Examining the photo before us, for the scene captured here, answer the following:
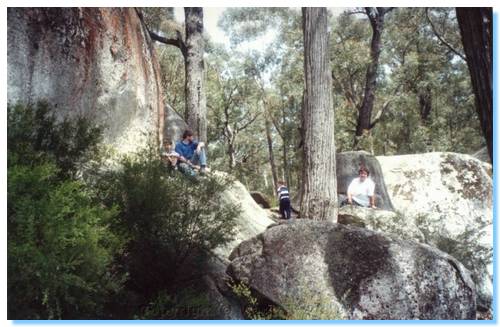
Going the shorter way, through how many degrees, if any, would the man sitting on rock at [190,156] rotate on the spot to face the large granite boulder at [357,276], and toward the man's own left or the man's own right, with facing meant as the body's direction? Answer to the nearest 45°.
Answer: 0° — they already face it

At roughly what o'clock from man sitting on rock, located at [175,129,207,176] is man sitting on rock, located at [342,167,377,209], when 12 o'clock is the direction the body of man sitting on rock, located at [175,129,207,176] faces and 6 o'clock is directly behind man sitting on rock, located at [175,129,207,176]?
man sitting on rock, located at [342,167,377,209] is roughly at 10 o'clock from man sitting on rock, located at [175,129,207,176].

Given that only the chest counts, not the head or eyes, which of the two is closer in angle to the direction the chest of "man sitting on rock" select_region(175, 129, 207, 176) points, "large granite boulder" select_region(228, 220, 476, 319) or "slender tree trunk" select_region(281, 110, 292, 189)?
the large granite boulder

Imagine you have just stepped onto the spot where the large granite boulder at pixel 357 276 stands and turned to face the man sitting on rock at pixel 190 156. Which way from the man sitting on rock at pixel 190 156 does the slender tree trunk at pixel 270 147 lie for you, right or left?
right

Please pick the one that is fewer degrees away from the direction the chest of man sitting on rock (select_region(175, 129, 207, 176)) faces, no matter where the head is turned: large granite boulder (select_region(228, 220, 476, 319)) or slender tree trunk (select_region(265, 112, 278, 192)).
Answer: the large granite boulder

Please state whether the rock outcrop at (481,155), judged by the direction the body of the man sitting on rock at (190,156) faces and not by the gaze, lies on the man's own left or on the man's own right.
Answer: on the man's own left

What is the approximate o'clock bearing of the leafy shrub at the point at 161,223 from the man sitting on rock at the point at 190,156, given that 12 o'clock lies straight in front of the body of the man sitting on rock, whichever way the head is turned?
The leafy shrub is roughly at 2 o'clock from the man sitting on rock.

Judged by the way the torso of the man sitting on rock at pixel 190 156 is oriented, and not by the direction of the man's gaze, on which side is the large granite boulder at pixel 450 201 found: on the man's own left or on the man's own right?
on the man's own left

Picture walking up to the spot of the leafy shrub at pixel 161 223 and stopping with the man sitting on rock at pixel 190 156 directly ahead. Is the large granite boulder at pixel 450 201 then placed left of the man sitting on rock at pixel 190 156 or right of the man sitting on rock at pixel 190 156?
right

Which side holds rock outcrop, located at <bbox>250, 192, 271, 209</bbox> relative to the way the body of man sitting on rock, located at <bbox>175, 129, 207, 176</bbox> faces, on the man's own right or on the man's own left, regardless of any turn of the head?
on the man's own left

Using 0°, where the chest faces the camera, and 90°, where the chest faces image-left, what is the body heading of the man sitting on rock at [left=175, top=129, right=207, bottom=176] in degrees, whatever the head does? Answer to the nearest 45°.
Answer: approximately 315°
